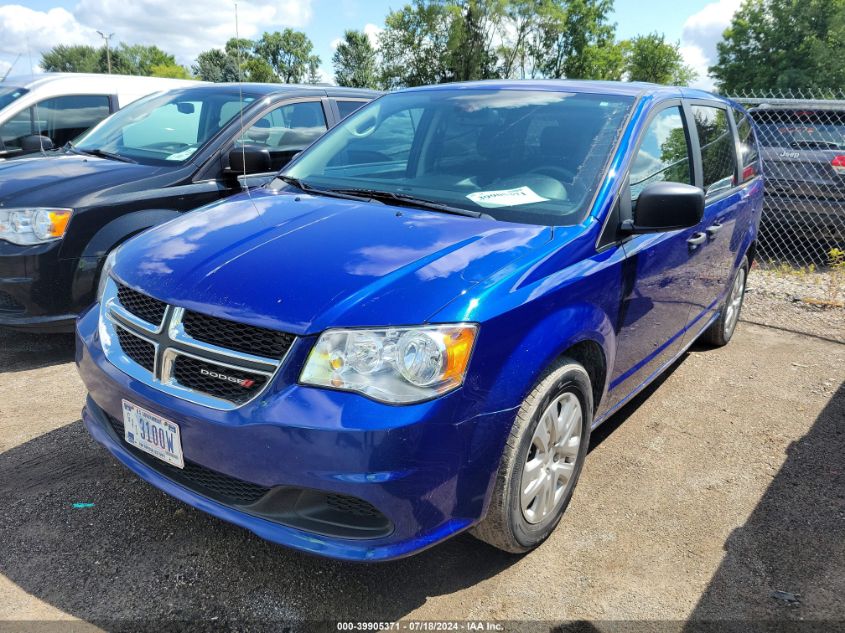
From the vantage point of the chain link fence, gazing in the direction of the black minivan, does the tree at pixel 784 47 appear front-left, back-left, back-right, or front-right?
back-right

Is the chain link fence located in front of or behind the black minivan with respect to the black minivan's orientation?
behind

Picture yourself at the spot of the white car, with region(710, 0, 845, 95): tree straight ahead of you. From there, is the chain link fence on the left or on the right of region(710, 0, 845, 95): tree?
right

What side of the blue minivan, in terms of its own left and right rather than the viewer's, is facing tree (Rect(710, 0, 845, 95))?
back

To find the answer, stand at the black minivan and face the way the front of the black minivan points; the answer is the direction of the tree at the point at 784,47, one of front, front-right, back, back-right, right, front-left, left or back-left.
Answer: back

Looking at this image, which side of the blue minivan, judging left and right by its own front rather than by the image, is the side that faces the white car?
right

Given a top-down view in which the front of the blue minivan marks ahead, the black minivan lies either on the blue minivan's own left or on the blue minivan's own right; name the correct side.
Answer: on the blue minivan's own right

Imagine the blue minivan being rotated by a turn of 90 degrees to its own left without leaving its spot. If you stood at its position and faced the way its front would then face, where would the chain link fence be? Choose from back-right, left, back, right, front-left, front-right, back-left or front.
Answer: left

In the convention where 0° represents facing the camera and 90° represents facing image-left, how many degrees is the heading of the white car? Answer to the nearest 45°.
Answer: approximately 45°
